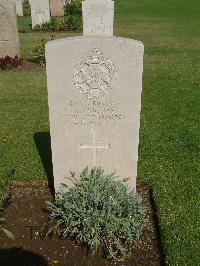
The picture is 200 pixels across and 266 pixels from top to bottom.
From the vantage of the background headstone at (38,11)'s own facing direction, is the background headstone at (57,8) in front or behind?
behind

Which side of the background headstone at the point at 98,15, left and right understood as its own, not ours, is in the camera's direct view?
front

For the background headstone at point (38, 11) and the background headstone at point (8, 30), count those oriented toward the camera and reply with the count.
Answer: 2

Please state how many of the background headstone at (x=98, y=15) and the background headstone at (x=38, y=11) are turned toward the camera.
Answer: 2

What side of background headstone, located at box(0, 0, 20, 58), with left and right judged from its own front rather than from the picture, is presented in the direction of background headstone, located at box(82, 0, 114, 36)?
left

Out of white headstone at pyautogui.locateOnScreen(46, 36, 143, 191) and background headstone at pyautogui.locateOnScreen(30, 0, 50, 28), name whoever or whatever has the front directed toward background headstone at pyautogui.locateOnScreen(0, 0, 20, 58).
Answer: background headstone at pyautogui.locateOnScreen(30, 0, 50, 28)

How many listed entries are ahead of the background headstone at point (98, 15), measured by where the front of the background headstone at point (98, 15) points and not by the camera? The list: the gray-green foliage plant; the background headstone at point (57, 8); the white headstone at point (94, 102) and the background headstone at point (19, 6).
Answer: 2

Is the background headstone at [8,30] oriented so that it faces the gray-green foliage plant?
yes

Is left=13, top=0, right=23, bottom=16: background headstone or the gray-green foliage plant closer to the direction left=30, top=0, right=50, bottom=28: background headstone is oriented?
the gray-green foliage plant

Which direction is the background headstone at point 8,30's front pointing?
toward the camera

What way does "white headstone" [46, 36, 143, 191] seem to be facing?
toward the camera

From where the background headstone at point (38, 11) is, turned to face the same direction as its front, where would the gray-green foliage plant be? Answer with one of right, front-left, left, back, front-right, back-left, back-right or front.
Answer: front

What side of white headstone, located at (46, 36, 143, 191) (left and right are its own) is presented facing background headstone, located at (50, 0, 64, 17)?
back

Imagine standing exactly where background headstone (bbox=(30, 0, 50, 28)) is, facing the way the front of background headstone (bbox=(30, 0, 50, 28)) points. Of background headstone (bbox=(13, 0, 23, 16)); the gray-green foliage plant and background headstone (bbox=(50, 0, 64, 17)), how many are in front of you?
1

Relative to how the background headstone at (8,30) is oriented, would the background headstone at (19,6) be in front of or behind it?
behind

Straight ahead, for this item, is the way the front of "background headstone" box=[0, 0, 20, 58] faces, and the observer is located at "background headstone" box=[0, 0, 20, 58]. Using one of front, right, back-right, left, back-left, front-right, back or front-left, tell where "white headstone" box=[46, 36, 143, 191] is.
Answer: front

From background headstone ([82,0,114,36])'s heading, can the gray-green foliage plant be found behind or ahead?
ahead
